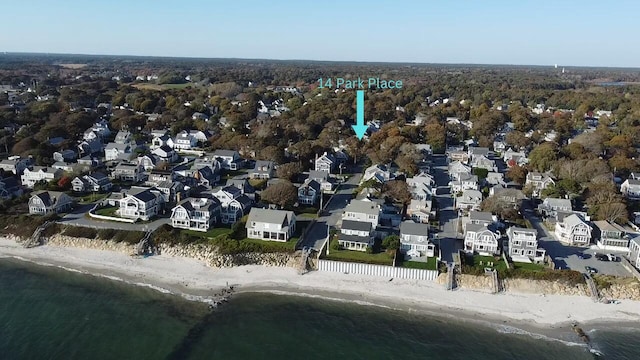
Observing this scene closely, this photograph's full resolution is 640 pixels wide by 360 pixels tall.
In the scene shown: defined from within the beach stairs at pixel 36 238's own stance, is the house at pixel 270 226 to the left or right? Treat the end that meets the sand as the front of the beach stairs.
on its left

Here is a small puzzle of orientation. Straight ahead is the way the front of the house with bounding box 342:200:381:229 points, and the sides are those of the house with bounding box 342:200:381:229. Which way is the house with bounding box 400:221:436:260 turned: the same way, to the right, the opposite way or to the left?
the same way

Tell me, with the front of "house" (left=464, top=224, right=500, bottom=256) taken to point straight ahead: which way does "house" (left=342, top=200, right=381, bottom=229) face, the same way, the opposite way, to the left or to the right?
the same way

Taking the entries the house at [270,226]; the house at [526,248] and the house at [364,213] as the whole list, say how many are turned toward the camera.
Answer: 3

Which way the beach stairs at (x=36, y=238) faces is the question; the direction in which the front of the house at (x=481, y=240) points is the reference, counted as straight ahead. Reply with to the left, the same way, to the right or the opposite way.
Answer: the same way

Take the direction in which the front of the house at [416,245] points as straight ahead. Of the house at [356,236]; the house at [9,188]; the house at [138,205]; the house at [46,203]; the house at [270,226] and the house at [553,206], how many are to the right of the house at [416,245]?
5

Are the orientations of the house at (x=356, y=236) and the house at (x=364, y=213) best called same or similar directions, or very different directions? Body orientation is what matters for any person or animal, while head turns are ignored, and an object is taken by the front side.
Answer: same or similar directions

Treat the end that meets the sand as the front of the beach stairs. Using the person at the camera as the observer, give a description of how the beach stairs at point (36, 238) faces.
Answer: facing the viewer and to the left of the viewer

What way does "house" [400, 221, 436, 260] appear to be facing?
toward the camera

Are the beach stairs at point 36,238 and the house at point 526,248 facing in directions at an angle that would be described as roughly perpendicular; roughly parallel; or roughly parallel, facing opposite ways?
roughly parallel

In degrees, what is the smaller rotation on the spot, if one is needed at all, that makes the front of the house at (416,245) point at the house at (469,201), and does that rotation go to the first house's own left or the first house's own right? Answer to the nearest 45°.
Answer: approximately 180°

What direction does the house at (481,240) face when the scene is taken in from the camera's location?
facing the viewer

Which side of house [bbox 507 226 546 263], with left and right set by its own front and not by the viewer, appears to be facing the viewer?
front

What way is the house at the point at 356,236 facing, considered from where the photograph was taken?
facing the viewer

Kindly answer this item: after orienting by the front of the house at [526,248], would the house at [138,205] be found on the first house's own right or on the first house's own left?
on the first house's own right

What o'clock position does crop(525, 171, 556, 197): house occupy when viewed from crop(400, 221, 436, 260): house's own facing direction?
crop(525, 171, 556, 197): house is roughly at 7 o'clock from crop(400, 221, 436, 260): house.

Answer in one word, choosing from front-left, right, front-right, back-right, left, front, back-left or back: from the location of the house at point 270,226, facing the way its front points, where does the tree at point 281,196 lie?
back

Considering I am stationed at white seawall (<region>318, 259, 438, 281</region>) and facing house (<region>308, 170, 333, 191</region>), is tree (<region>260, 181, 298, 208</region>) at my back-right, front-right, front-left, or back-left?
front-left
